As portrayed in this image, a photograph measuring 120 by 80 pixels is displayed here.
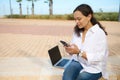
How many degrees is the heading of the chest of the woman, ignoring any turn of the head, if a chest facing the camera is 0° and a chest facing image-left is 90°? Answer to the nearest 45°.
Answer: approximately 45°
